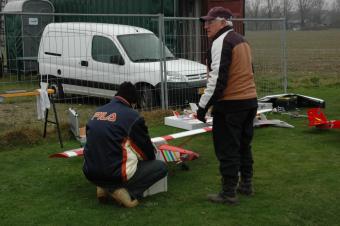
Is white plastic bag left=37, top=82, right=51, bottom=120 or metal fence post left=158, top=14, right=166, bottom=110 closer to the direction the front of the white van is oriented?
the metal fence post

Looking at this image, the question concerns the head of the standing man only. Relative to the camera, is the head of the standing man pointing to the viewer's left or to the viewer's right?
to the viewer's left

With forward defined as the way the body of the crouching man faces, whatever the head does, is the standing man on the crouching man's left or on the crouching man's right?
on the crouching man's right

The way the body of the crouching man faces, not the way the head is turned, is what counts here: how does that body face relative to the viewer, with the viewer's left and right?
facing away from the viewer and to the right of the viewer

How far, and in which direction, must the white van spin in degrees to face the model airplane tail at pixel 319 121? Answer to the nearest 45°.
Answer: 0° — it already faces it

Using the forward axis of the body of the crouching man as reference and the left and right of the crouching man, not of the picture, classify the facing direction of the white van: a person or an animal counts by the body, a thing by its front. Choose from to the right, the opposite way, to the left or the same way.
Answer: to the right
